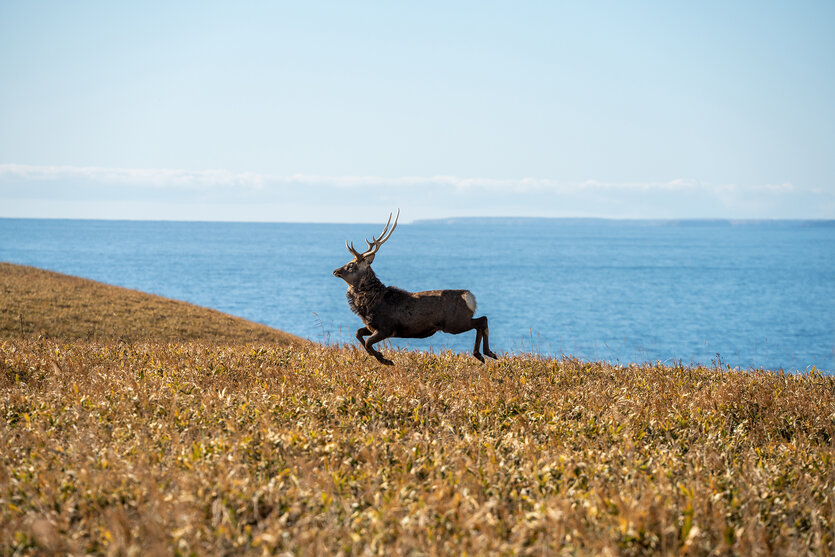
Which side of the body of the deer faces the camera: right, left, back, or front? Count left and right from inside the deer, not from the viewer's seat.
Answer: left
